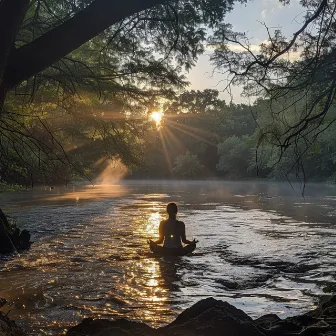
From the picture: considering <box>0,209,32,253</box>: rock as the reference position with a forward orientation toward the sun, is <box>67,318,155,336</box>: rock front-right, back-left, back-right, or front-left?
back-right

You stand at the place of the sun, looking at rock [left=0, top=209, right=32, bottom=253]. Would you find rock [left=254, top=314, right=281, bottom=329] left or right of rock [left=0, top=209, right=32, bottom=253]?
left

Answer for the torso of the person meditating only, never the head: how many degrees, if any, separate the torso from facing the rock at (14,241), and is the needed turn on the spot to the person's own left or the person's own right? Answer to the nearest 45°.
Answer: approximately 90° to the person's own left

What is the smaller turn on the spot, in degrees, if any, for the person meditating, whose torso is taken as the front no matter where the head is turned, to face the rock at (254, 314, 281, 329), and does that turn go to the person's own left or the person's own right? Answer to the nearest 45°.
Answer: approximately 180°

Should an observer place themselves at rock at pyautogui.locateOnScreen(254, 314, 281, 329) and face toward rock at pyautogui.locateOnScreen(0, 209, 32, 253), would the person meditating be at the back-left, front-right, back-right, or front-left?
front-right

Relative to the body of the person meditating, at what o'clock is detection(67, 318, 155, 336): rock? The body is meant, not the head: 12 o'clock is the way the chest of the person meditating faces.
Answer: The rock is roughly at 6 o'clock from the person meditating.

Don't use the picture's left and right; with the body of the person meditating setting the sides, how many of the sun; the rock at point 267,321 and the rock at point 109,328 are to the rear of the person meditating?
2

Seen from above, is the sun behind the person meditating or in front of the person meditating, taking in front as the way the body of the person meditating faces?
in front

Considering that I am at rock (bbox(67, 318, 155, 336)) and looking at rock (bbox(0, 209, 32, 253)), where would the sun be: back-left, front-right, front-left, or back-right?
front-right

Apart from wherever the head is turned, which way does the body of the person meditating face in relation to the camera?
away from the camera

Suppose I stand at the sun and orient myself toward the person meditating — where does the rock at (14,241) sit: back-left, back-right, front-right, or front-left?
front-right
